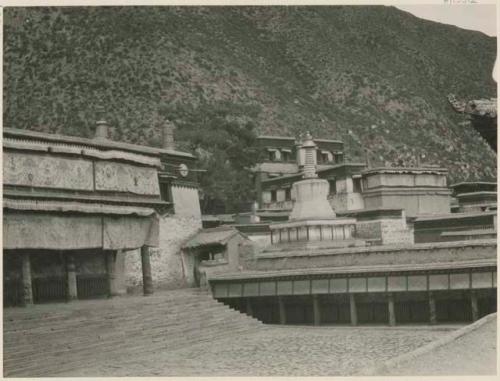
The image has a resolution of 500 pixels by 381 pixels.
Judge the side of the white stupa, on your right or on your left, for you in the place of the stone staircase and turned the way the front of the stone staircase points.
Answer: on your left

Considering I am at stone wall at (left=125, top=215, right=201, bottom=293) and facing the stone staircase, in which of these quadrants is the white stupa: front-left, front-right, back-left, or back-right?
back-left

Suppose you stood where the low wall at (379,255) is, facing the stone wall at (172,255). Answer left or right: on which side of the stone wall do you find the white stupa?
right

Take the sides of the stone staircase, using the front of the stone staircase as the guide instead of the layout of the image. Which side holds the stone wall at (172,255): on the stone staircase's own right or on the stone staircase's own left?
on the stone staircase's own left
